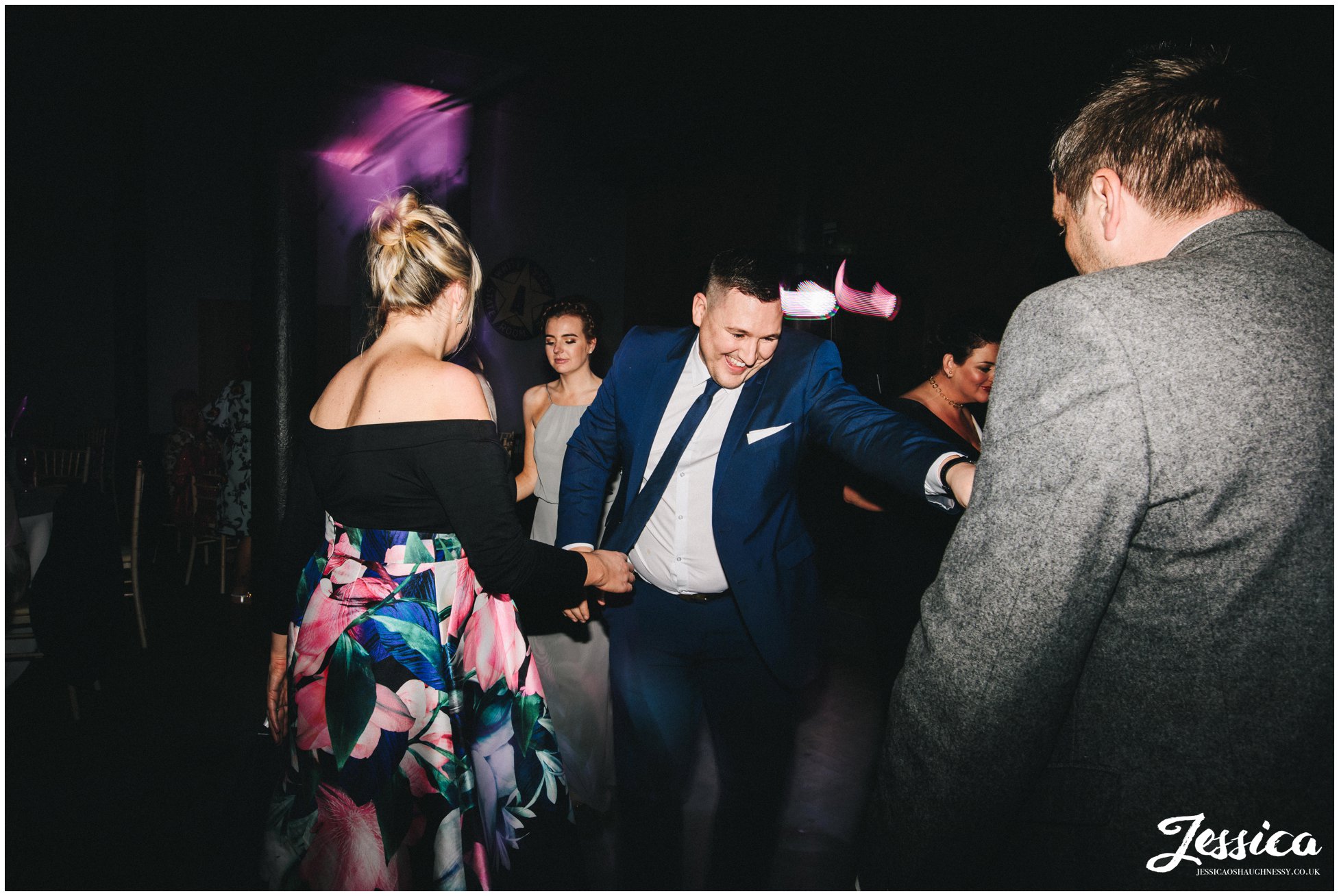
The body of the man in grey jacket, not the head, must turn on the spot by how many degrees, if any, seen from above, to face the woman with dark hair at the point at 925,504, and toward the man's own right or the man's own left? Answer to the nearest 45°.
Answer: approximately 45° to the man's own right

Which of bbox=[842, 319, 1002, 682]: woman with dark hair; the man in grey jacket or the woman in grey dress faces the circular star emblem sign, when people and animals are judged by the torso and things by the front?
the man in grey jacket

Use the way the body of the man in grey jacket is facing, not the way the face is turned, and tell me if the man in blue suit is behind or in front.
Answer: in front

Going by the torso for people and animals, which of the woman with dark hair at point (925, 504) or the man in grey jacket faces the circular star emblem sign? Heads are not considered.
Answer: the man in grey jacket

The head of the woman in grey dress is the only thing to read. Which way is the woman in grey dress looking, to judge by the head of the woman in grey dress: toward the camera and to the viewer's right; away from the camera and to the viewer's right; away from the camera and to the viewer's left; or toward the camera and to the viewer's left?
toward the camera and to the viewer's left

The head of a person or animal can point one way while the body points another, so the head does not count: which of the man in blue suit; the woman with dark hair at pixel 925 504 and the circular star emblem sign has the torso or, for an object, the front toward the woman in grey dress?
the circular star emblem sign

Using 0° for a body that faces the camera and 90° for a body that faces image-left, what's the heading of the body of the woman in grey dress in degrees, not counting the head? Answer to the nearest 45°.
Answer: approximately 0°

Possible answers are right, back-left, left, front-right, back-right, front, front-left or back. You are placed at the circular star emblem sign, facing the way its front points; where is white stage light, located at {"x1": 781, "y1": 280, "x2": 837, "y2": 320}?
front-left

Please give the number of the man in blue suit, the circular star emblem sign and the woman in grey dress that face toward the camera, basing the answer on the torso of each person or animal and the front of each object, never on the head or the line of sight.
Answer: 3

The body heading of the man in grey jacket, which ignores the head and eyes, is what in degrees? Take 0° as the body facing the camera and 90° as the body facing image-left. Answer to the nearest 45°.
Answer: approximately 135°

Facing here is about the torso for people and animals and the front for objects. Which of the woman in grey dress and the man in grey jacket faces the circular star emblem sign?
the man in grey jacket
